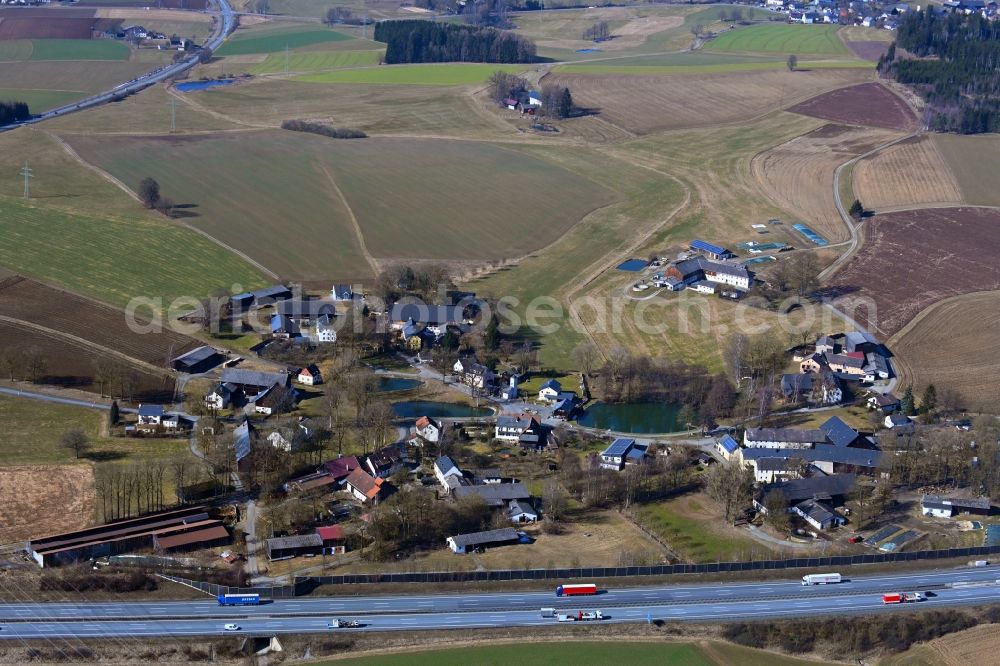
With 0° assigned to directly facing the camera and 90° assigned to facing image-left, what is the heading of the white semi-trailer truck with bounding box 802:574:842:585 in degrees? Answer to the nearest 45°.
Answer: approximately 90°

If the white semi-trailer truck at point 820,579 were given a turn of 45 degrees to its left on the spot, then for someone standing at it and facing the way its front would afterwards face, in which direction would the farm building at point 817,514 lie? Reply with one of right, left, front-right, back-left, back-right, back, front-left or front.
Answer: back-right

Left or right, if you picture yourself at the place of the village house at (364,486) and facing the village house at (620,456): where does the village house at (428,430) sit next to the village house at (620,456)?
left

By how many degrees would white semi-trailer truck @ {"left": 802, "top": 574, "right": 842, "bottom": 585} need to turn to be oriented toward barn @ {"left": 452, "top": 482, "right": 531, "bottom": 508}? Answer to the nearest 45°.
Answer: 0° — it already faces it

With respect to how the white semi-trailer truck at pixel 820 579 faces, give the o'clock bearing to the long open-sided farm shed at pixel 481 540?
The long open-sided farm shed is roughly at 12 o'clock from the white semi-trailer truck.

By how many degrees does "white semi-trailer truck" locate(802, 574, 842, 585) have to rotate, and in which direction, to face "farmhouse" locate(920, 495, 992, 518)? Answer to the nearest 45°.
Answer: approximately 135° to its right

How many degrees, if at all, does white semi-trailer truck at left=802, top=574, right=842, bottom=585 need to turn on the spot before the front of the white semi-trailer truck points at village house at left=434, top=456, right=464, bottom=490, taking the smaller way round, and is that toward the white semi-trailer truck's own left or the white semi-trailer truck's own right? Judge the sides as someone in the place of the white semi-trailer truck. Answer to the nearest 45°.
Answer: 0° — it already faces it

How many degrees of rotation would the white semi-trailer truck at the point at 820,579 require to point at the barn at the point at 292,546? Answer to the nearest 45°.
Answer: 0° — it already faces it

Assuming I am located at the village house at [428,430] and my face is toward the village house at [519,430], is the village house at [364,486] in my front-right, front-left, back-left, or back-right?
back-right
